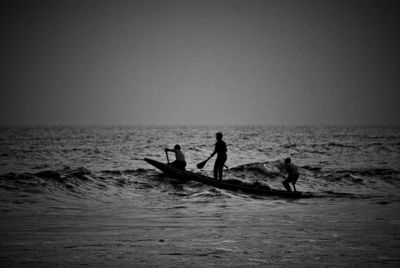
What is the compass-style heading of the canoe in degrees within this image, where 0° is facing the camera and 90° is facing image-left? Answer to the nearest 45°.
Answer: approximately 90°
